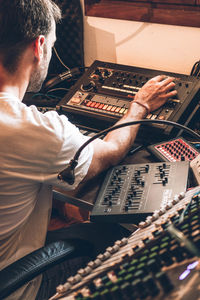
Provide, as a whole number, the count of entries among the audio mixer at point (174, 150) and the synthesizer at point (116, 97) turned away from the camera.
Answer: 0

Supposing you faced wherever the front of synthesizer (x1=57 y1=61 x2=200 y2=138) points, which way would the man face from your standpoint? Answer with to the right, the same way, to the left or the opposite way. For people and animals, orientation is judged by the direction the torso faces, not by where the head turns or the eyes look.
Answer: the opposite way

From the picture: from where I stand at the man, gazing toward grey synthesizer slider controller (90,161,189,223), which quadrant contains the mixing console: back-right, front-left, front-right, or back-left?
front-right

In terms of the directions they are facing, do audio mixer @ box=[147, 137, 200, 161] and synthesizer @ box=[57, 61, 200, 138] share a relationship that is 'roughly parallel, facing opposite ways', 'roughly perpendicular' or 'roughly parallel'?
roughly parallel

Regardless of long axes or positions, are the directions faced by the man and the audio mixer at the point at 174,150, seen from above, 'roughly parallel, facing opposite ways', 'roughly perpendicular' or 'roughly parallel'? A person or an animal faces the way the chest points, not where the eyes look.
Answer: roughly parallel, facing opposite ways

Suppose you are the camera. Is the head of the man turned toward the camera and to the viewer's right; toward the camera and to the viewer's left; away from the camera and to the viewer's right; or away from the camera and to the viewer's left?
away from the camera and to the viewer's right

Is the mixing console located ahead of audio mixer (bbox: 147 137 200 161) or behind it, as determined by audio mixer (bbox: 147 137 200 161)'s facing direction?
ahead

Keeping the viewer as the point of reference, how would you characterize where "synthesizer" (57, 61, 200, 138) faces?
facing the viewer and to the left of the viewer

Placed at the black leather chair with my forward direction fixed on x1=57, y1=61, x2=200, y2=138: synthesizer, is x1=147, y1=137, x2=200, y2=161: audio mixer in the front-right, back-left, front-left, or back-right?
front-right

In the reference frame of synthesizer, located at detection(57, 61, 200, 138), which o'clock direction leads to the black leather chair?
The black leather chair is roughly at 11 o'clock from the synthesizer.

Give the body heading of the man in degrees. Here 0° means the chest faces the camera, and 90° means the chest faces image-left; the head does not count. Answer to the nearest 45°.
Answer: approximately 225°
